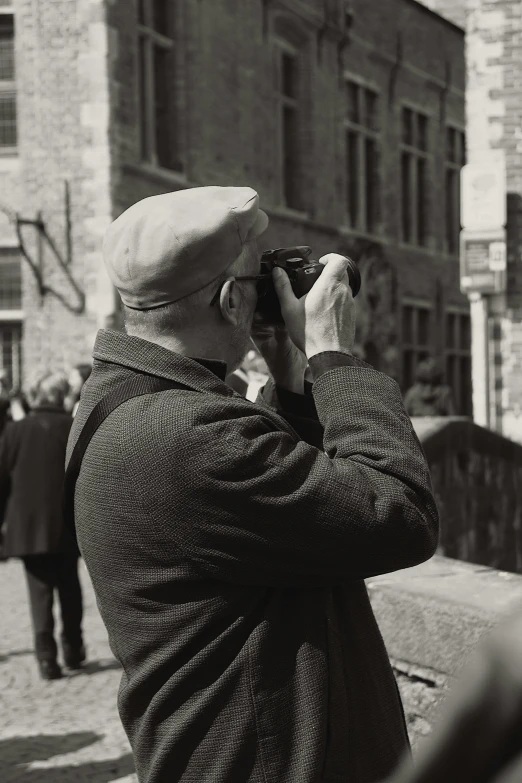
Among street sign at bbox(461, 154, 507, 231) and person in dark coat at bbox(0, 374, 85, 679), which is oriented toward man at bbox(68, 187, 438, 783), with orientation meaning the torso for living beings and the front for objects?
the street sign

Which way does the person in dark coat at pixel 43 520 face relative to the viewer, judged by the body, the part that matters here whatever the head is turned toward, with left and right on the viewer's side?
facing away from the viewer

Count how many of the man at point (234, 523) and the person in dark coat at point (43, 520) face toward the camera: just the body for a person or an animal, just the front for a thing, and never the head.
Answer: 0

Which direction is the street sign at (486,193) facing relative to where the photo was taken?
toward the camera

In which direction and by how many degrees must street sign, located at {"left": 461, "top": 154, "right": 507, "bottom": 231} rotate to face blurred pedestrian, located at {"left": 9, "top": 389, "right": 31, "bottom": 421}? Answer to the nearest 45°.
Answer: approximately 90° to its right

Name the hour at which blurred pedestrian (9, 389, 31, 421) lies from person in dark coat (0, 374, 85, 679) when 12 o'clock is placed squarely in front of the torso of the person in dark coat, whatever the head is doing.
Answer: The blurred pedestrian is roughly at 12 o'clock from the person in dark coat.

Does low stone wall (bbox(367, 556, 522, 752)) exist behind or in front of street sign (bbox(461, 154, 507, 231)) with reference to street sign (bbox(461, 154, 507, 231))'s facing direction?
in front

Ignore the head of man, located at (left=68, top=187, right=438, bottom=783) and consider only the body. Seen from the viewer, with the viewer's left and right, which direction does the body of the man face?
facing away from the viewer and to the right of the viewer

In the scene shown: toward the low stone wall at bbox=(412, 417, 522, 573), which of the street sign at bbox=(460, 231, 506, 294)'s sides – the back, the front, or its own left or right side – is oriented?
front

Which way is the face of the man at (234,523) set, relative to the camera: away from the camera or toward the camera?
away from the camera

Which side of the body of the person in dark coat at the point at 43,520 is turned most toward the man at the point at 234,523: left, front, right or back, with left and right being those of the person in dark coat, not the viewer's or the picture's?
back

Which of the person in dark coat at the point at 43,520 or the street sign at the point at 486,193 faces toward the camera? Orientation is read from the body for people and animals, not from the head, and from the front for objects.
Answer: the street sign

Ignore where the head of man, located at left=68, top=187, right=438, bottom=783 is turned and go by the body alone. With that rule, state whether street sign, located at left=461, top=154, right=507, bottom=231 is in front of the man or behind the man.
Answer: in front

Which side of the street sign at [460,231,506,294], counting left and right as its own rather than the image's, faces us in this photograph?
front
